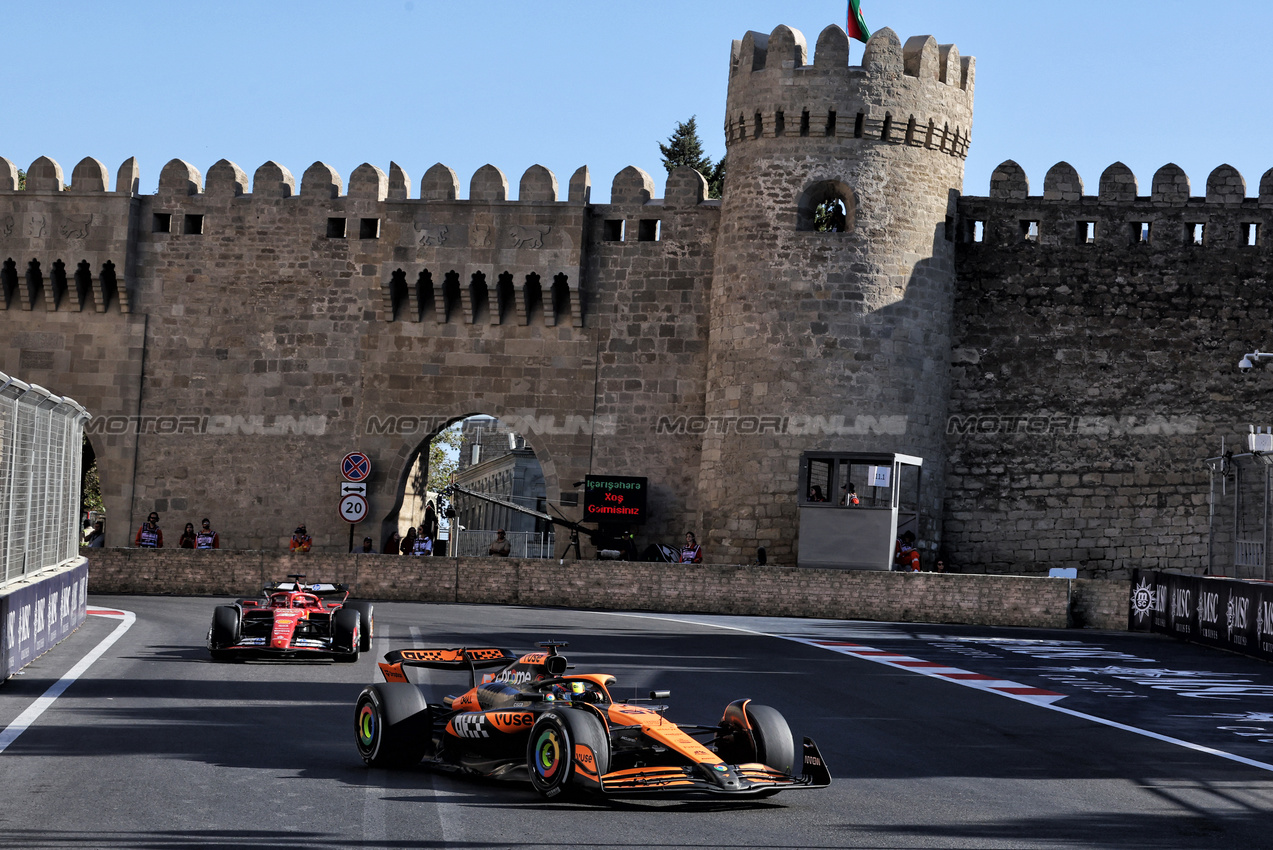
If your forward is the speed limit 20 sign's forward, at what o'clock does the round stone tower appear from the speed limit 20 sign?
The round stone tower is roughly at 9 o'clock from the speed limit 20 sign.

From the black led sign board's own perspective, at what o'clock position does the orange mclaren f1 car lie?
The orange mclaren f1 car is roughly at 12 o'clock from the black led sign board.

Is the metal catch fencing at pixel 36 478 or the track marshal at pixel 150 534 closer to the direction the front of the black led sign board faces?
the metal catch fencing

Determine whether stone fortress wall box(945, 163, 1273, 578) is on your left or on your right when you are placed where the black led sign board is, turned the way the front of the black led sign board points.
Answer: on your left

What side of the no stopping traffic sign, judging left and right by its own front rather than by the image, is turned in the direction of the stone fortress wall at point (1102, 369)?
left

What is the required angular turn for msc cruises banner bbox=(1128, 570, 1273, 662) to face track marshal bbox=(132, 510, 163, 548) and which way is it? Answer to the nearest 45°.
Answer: approximately 45° to its right

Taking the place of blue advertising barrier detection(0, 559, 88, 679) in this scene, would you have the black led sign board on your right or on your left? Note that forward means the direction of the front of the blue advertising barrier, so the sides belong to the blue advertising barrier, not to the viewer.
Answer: on your left

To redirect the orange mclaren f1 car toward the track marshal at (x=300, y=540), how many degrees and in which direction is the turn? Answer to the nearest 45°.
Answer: approximately 135° to its left
